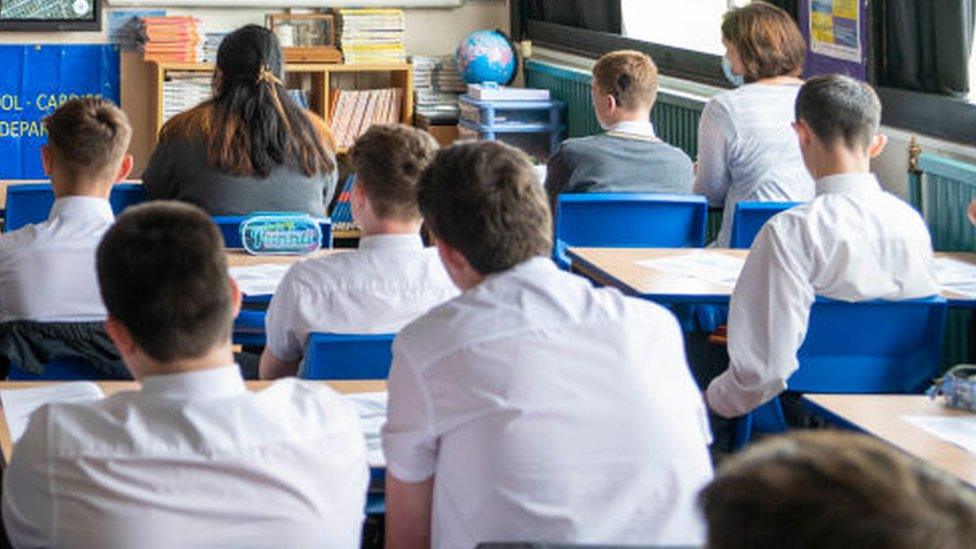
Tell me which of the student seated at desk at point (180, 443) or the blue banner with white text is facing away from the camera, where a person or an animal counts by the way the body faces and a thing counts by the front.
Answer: the student seated at desk

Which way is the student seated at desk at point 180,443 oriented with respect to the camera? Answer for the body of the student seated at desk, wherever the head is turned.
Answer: away from the camera

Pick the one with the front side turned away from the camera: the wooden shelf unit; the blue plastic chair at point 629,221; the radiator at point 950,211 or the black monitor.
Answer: the blue plastic chair

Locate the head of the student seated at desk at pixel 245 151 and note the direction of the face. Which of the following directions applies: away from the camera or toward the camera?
away from the camera

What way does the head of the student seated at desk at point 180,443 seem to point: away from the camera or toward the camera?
away from the camera

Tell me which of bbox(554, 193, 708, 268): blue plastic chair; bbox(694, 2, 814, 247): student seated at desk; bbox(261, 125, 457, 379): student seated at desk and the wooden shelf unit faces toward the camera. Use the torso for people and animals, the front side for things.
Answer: the wooden shelf unit

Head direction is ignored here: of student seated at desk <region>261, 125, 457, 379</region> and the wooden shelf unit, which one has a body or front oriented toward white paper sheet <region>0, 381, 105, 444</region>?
the wooden shelf unit

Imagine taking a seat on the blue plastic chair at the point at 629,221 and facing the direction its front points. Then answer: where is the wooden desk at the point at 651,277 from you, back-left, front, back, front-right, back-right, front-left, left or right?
back

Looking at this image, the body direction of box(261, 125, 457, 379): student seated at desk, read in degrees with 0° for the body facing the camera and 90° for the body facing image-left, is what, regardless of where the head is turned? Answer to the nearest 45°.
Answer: approximately 180°

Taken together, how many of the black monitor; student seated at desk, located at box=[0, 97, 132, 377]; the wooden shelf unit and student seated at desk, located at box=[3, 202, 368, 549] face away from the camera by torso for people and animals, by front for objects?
2

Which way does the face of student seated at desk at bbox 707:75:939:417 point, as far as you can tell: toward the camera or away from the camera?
away from the camera

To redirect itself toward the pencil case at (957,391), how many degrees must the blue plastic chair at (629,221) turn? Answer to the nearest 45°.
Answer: approximately 180°

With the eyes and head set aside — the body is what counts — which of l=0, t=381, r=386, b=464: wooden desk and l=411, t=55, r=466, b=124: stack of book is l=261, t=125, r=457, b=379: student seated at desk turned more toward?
the stack of book
